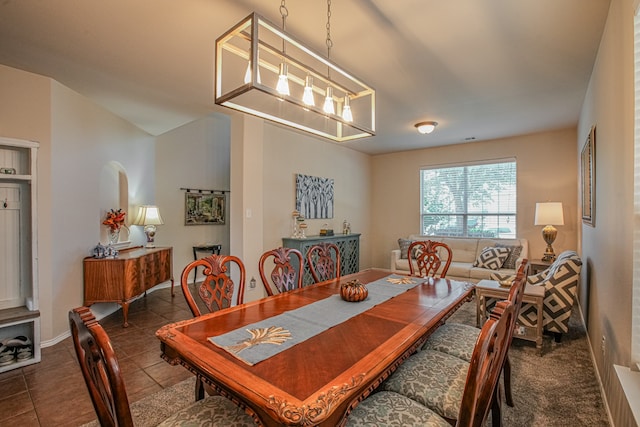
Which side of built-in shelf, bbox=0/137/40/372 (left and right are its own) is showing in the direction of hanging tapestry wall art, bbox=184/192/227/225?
left

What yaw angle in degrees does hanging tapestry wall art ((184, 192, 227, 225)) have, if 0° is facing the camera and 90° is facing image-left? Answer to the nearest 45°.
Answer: approximately 0°

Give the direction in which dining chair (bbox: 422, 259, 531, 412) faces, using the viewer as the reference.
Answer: facing to the left of the viewer

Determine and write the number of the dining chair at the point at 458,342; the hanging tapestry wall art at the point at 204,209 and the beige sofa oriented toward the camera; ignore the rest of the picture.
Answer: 2

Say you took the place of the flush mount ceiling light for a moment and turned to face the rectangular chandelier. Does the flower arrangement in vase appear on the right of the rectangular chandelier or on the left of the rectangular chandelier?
right

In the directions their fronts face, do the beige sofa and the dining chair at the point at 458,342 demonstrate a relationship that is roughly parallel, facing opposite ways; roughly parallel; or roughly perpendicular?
roughly perpendicular

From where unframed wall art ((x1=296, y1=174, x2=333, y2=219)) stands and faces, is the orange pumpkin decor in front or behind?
in front

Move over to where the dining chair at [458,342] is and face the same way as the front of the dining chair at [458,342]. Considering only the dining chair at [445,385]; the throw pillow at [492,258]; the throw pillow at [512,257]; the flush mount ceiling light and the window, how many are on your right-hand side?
4

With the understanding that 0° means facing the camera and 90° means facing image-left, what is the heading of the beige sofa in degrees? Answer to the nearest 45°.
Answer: approximately 0°
